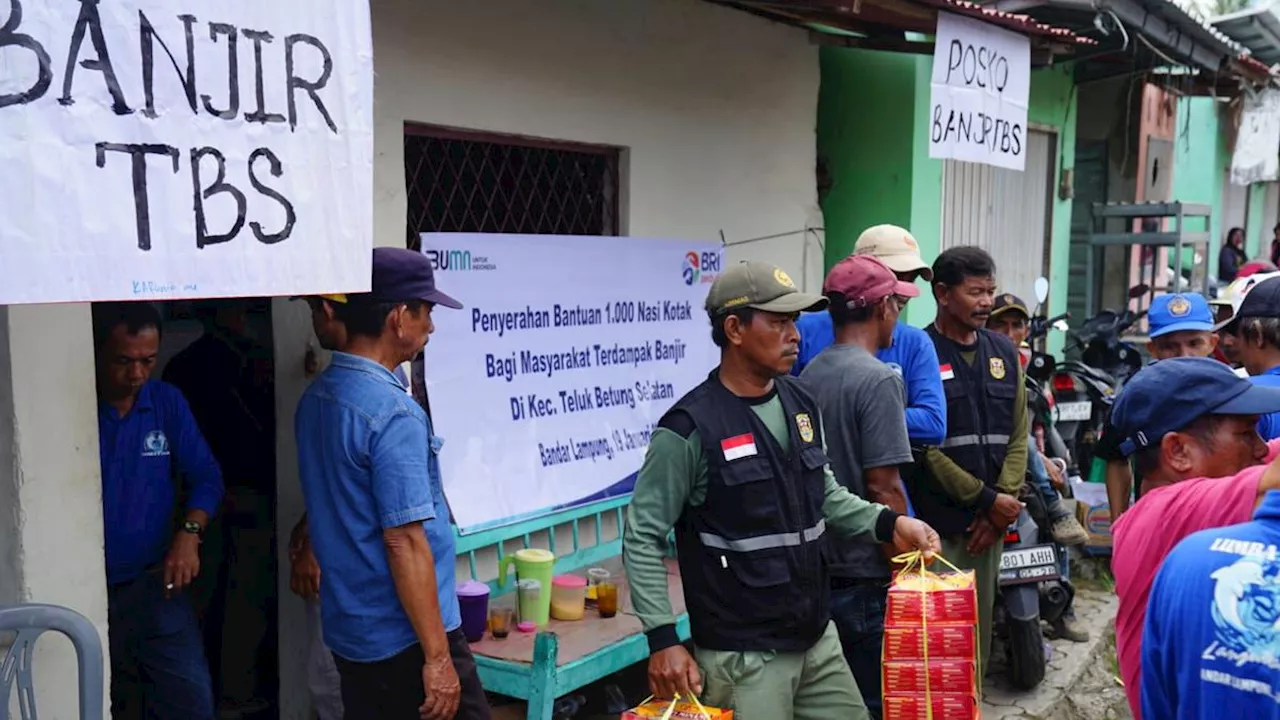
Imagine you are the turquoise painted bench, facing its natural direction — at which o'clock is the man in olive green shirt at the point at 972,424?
The man in olive green shirt is roughly at 10 o'clock from the turquoise painted bench.

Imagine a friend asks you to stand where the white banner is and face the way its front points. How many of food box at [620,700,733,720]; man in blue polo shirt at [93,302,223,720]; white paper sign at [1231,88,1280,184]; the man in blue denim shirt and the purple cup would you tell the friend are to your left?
1

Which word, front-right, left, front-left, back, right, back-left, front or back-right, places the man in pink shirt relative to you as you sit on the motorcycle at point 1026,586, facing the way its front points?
back

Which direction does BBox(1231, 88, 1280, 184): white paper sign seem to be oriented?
toward the camera

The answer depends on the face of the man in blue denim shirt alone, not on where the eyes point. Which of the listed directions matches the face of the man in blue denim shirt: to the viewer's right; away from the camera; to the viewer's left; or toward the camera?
to the viewer's right

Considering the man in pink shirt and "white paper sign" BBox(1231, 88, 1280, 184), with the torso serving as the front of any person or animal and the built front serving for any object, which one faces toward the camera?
the white paper sign

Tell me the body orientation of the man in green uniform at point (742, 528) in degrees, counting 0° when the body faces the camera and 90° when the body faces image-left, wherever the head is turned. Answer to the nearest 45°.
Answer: approximately 315°

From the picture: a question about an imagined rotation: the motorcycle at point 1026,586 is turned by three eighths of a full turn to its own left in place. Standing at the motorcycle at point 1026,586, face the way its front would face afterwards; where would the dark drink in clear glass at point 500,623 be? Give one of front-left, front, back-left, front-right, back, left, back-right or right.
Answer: front

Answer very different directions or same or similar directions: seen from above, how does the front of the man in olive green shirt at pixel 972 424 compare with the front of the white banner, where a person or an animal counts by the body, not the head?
same or similar directions

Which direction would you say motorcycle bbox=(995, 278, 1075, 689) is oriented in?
away from the camera

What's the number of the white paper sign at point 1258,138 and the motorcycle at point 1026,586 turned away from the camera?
1

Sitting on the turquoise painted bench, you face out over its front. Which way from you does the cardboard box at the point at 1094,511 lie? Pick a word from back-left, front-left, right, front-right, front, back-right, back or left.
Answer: left

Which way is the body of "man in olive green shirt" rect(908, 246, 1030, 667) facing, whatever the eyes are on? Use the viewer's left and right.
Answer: facing the viewer and to the right of the viewer
